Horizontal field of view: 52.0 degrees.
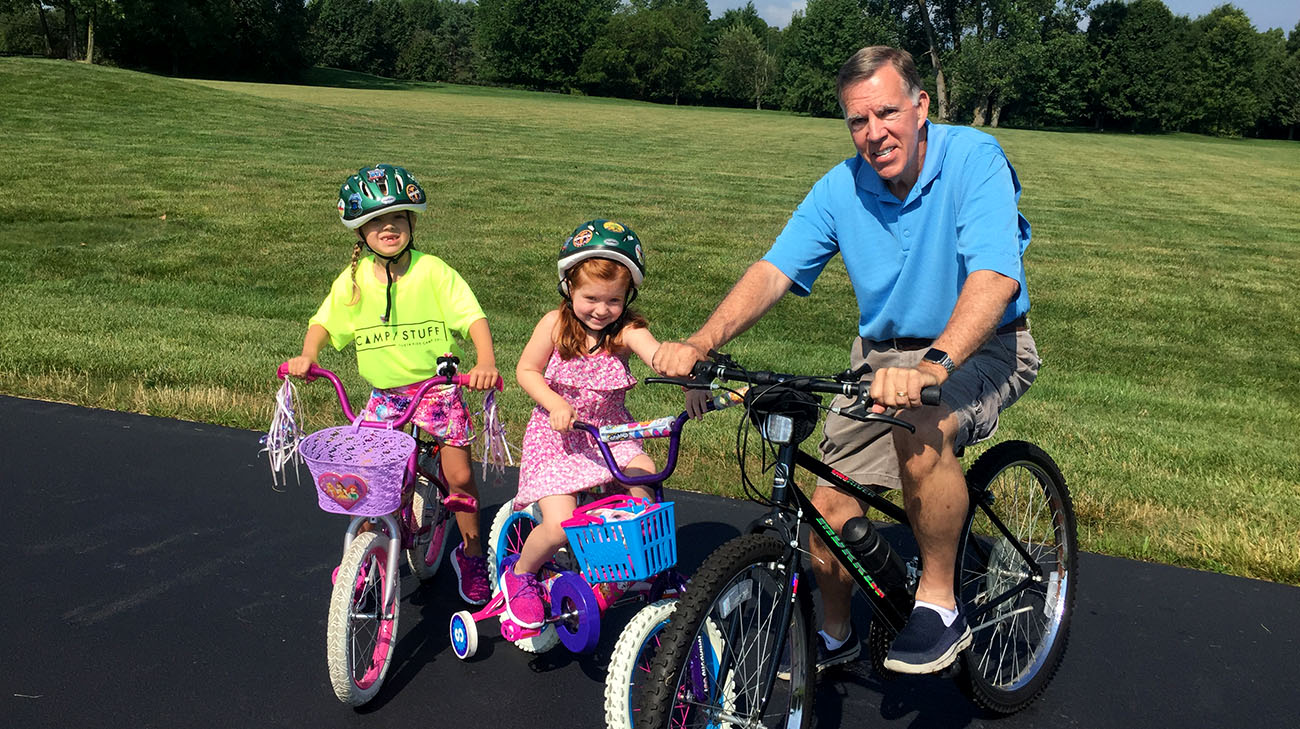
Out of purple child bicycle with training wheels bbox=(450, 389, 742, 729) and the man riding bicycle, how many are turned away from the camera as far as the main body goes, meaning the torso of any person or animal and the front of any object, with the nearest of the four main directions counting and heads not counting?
0

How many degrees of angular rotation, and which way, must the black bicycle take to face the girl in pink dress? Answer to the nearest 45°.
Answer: approximately 90° to its right

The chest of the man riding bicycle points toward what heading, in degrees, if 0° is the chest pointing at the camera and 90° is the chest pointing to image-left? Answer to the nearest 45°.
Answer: approximately 45°

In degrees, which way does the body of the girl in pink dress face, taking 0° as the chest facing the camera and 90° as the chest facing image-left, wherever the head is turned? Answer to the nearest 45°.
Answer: approximately 315°

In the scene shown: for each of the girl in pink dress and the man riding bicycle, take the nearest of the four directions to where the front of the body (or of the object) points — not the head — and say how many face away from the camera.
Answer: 0
